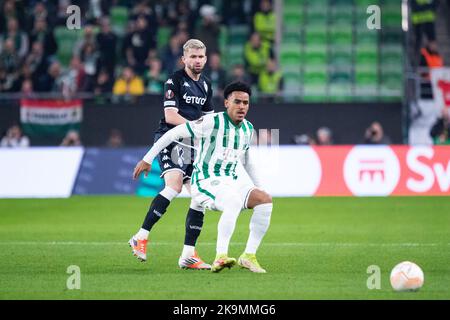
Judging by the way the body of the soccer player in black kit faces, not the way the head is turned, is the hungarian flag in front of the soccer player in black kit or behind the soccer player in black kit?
behind

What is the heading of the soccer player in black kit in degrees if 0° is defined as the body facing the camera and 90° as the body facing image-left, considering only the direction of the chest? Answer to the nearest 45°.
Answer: approximately 315°

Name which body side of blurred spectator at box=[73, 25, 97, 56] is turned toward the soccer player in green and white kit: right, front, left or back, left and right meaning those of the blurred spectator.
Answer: front

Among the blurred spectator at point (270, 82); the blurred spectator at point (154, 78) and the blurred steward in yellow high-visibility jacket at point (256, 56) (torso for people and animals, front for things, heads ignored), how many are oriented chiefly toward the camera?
3

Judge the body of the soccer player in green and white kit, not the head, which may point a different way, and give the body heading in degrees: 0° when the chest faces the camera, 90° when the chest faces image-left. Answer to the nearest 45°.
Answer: approximately 315°

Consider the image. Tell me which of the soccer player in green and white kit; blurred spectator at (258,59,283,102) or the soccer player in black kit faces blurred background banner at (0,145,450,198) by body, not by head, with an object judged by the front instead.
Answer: the blurred spectator

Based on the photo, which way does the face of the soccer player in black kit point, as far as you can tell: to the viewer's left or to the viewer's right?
to the viewer's right

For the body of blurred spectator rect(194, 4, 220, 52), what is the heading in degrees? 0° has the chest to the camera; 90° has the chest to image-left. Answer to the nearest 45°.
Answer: approximately 0°

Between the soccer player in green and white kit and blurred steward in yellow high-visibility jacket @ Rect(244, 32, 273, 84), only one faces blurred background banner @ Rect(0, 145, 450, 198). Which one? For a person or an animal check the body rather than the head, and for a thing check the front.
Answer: the blurred steward in yellow high-visibility jacket

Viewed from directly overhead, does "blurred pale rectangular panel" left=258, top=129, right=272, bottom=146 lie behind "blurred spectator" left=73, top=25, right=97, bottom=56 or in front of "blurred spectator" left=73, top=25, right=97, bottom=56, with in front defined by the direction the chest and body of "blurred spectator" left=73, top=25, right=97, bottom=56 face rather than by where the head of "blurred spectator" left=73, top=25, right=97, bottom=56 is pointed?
in front

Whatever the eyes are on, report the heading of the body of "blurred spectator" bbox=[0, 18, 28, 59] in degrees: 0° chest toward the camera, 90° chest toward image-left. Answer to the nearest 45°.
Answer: approximately 0°
